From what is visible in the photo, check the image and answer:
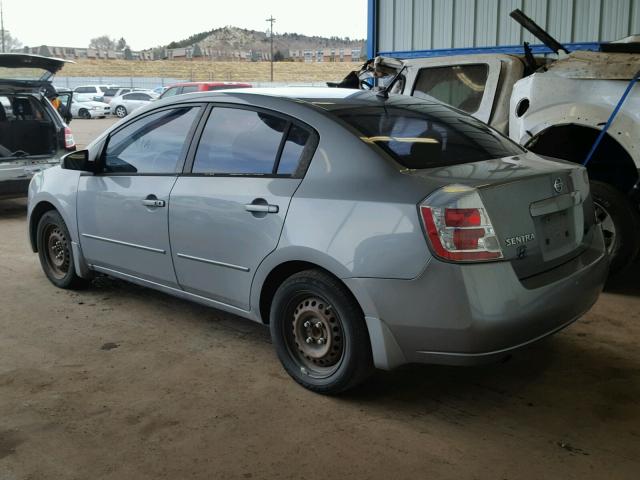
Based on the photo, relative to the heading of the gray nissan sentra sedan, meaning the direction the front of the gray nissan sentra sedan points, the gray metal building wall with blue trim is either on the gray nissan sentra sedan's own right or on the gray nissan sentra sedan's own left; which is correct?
on the gray nissan sentra sedan's own right

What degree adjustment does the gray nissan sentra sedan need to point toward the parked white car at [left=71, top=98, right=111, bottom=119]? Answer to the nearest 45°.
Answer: approximately 45° to its right

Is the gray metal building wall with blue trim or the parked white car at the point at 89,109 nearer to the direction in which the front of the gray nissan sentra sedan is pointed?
the parked white car

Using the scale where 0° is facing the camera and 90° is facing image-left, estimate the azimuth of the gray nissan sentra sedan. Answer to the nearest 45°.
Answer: approximately 135°

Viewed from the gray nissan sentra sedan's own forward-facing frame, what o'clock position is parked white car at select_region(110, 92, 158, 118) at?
The parked white car is roughly at 1 o'clock from the gray nissan sentra sedan.

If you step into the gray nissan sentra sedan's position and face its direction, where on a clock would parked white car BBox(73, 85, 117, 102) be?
The parked white car is roughly at 1 o'clock from the gray nissan sentra sedan.
